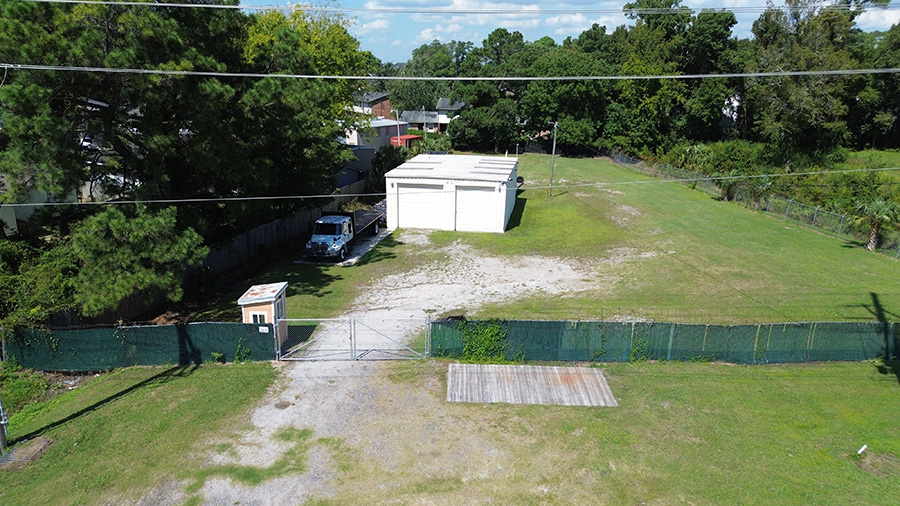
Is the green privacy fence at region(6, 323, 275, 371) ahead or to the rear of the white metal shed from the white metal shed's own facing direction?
ahead

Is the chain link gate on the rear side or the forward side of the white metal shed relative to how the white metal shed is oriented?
on the forward side

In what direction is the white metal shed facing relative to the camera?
toward the camera

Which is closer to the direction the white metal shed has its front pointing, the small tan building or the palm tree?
the small tan building

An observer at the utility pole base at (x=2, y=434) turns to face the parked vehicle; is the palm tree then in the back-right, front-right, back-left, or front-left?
front-right

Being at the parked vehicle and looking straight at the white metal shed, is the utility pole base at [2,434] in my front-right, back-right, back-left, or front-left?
back-right

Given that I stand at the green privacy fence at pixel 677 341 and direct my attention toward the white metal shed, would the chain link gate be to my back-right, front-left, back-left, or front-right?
front-left

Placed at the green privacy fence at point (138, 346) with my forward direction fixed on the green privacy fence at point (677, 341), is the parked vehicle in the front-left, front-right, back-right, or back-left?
front-left

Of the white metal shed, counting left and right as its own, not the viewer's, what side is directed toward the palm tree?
left

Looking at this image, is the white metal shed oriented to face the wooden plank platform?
yes

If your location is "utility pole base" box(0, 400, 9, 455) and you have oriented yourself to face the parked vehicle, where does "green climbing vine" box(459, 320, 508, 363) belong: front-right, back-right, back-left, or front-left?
front-right

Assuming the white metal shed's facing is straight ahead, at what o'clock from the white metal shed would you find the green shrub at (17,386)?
The green shrub is roughly at 1 o'clock from the white metal shed.

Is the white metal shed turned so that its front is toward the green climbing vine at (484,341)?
yes

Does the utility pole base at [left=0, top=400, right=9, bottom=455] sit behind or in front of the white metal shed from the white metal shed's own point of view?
in front
